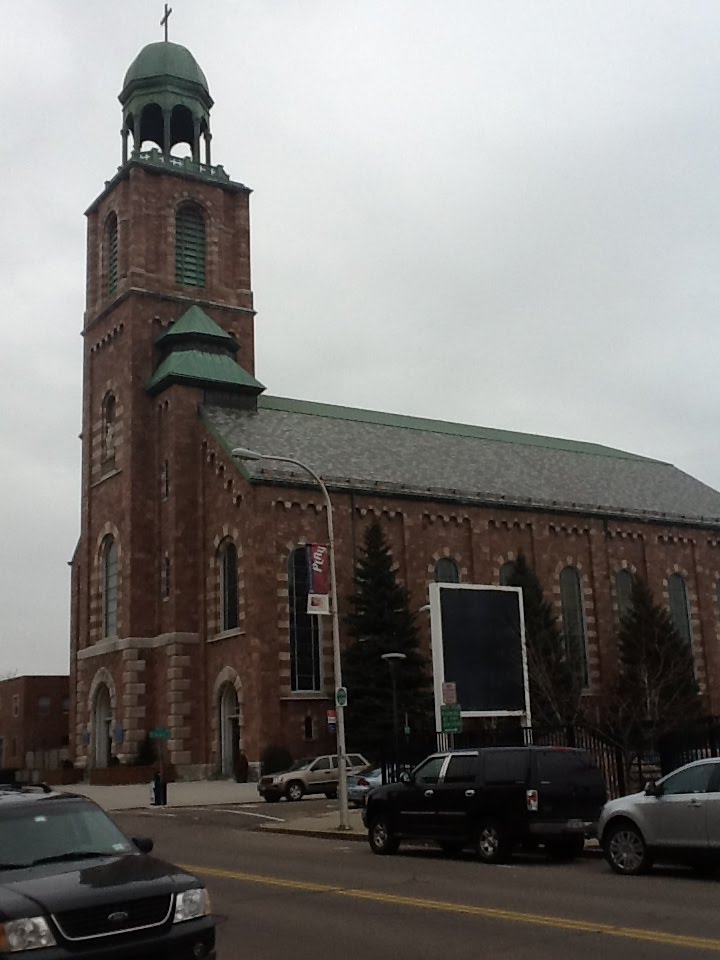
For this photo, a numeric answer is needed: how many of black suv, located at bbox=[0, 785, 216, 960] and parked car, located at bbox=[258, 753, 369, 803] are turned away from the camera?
0

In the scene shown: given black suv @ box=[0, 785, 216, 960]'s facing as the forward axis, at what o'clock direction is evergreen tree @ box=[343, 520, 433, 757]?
The evergreen tree is roughly at 8 o'clock from the black suv.

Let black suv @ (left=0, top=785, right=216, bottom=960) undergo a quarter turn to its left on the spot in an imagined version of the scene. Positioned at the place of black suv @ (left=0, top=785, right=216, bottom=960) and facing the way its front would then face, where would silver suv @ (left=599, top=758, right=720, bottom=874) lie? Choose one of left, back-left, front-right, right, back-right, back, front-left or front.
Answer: front

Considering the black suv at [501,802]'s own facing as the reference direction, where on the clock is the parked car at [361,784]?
The parked car is roughly at 1 o'clock from the black suv.

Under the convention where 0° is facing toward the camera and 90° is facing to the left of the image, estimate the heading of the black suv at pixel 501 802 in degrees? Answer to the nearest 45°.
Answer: approximately 135°

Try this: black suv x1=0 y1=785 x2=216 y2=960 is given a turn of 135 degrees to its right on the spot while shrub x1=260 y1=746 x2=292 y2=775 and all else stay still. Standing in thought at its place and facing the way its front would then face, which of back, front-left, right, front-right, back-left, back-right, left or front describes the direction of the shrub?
right

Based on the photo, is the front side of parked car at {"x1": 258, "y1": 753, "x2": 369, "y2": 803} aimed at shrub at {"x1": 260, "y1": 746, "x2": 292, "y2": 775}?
no

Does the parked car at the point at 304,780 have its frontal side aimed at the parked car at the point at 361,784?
no

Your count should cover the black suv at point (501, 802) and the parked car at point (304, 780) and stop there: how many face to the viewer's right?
0

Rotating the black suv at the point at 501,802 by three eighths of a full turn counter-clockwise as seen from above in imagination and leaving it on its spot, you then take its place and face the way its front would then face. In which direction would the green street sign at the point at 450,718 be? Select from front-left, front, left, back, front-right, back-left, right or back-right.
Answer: back

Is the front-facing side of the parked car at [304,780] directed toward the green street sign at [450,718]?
no

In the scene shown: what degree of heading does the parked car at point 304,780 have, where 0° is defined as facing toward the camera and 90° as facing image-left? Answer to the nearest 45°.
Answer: approximately 45°

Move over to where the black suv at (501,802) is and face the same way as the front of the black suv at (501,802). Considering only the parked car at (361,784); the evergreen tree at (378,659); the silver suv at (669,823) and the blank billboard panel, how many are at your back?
1

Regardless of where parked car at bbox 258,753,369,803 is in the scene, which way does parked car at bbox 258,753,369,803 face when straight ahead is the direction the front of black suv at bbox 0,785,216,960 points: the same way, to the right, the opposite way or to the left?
to the right

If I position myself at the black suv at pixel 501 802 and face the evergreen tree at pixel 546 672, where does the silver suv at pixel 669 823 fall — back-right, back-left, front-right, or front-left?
back-right

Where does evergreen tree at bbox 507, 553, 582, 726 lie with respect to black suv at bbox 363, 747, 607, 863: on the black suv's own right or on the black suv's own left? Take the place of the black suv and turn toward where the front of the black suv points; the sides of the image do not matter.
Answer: on the black suv's own right

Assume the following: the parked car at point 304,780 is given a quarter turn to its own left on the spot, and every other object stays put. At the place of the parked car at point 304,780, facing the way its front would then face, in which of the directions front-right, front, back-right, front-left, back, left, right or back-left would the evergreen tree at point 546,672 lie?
left
